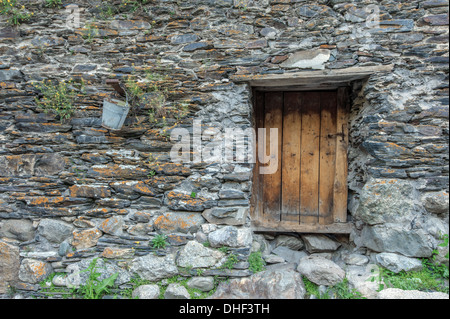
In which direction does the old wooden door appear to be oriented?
toward the camera

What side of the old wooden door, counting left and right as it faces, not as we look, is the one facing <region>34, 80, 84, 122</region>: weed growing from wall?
right

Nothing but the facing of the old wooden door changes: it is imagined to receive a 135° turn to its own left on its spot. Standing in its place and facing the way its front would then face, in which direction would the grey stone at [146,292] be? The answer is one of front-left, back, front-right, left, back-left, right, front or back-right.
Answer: back

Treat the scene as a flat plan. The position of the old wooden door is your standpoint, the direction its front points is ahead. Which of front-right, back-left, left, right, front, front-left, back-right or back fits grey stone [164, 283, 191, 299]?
front-right
